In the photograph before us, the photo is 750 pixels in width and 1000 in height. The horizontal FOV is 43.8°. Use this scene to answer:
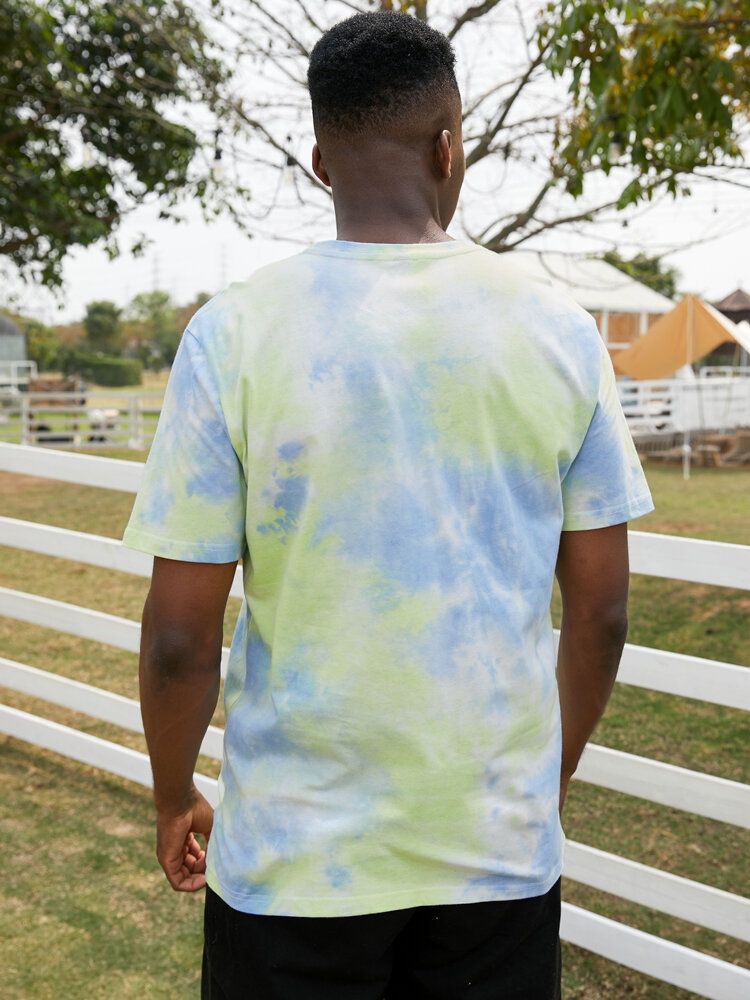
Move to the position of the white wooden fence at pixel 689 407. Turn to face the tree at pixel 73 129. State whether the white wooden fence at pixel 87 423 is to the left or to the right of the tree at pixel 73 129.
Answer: right

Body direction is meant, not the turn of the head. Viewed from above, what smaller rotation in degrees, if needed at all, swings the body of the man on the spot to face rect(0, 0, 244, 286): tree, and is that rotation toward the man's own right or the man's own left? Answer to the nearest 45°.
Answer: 0° — they already face it

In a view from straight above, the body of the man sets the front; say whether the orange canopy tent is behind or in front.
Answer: in front

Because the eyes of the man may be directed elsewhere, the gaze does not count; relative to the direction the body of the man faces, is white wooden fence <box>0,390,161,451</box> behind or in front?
in front

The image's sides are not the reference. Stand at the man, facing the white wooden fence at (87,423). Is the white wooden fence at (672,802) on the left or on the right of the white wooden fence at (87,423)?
right

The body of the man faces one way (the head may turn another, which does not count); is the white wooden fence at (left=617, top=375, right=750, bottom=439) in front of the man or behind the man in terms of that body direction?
in front

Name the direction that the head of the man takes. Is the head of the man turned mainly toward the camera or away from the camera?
away from the camera

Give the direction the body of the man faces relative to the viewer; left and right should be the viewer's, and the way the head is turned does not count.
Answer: facing away from the viewer
